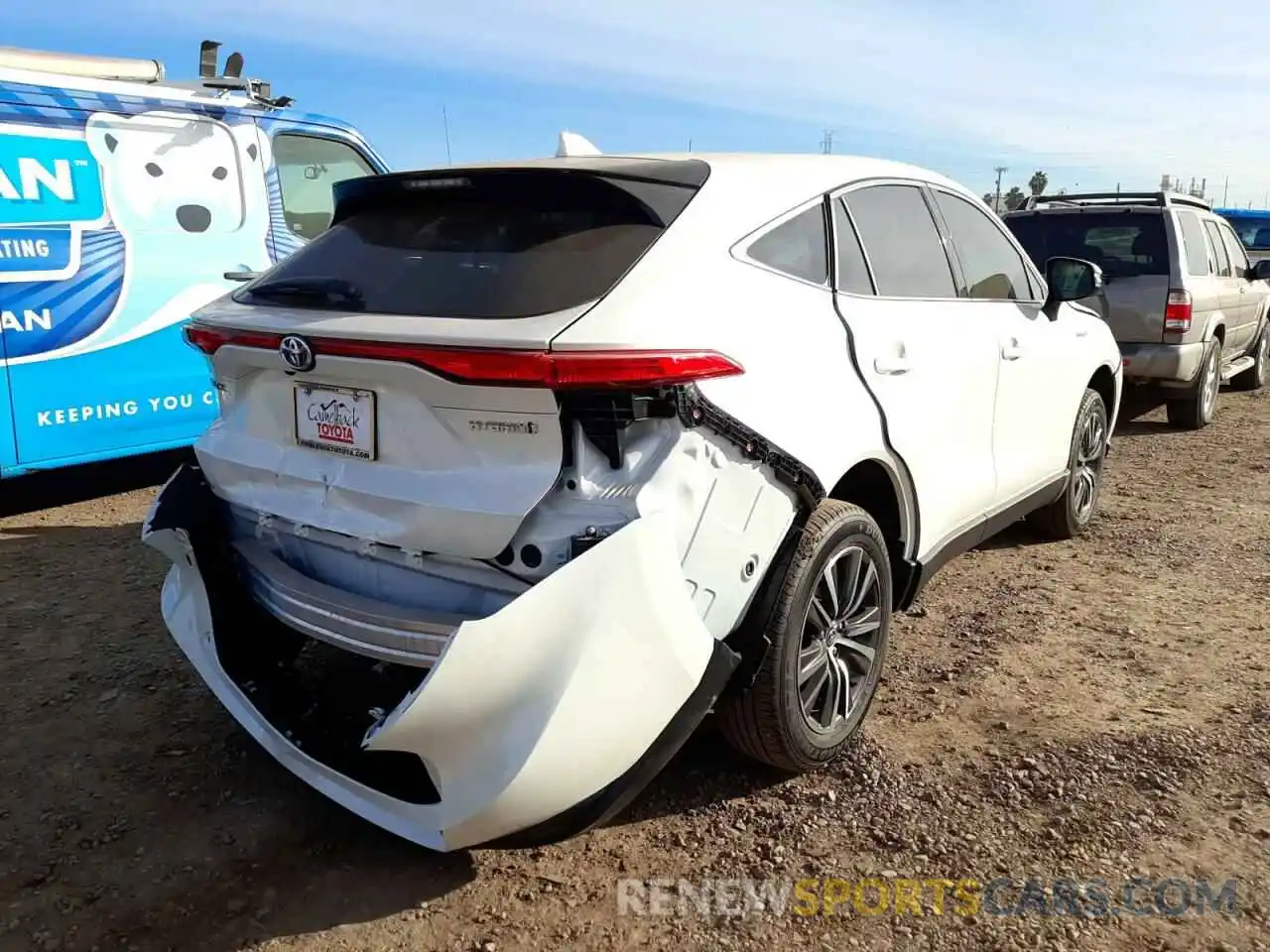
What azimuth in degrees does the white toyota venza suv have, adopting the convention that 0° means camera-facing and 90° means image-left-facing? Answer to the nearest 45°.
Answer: approximately 225°

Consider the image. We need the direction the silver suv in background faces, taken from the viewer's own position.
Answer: facing away from the viewer and to the right of the viewer

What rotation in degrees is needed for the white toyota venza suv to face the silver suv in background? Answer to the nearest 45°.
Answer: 0° — it already faces it

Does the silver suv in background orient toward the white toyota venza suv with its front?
no

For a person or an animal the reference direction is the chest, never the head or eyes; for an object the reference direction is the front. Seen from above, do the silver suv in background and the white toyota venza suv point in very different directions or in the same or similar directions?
same or similar directions

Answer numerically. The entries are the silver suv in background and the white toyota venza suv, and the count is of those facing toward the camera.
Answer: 0
